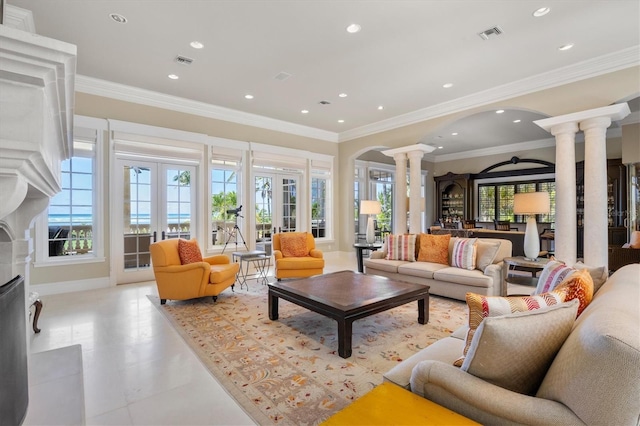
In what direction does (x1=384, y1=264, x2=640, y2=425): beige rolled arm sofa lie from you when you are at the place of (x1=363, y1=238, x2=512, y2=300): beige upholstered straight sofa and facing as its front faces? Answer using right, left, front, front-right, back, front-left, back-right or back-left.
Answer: front-left

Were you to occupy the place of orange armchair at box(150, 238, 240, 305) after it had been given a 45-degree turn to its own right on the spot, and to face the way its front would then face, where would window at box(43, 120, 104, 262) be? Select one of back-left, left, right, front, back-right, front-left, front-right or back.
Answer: back-right

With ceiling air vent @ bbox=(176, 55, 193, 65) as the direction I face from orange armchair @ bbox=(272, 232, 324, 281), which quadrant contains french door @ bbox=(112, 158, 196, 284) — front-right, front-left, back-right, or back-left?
front-right

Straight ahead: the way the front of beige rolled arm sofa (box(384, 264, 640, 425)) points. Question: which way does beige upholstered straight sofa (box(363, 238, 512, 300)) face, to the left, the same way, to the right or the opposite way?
to the left

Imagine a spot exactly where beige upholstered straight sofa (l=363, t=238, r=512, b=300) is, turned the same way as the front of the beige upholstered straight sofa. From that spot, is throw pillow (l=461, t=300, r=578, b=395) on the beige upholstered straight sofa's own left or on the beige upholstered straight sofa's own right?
on the beige upholstered straight sofa's own left

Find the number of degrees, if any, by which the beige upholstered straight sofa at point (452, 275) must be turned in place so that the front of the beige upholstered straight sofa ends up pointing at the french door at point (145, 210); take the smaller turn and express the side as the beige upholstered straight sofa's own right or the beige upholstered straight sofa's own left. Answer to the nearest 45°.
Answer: approximately 45° to the beige upholstered straight sofa's own right

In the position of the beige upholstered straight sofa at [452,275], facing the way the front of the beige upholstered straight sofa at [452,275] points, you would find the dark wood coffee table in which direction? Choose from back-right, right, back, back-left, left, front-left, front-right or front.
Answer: front

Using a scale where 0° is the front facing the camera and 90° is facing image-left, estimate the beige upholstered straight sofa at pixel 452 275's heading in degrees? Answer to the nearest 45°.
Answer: approximately 45°

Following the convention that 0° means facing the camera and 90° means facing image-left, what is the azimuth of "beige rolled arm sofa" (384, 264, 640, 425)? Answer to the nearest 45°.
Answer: approximately 135°

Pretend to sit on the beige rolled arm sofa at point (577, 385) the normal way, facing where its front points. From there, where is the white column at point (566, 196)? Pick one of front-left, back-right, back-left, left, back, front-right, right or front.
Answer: front-right

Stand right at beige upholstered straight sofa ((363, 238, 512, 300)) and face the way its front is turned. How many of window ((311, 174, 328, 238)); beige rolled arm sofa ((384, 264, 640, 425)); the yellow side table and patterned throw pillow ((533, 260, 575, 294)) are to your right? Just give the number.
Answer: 1

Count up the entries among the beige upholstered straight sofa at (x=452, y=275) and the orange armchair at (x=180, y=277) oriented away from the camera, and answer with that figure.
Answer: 0

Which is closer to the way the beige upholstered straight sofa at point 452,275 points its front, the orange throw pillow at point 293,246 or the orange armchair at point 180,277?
the orange armchair

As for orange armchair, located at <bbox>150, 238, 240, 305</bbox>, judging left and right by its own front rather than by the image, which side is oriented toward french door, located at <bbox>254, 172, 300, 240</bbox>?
left

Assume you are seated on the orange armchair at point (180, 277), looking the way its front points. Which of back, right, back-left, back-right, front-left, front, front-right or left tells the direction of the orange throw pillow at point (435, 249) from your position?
front-left

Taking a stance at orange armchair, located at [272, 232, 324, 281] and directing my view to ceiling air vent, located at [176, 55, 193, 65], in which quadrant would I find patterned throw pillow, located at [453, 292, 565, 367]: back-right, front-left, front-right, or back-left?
front-left
